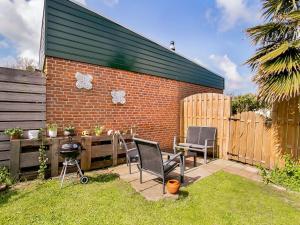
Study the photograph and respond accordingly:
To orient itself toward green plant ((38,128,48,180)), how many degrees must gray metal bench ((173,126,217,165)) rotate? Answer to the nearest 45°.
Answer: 0° — it already faces it

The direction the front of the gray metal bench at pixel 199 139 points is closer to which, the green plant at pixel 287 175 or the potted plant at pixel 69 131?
the potted plant

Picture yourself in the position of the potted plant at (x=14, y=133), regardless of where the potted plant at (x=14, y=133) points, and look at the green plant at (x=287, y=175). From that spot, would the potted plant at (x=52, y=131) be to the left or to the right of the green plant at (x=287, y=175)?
left

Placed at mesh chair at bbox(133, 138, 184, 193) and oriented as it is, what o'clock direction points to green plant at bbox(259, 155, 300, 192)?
The green plant is roughly at 1 o'clock from the mesh chair.

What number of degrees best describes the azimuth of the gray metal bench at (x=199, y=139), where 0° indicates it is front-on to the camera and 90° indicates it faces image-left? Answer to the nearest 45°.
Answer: approximately 45°

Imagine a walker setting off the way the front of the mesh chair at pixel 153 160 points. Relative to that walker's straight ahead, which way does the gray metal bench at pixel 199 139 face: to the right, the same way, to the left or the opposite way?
the opposite way

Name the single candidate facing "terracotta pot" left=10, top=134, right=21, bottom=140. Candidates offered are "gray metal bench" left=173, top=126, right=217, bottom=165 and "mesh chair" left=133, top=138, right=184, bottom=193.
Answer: the gray metal bench

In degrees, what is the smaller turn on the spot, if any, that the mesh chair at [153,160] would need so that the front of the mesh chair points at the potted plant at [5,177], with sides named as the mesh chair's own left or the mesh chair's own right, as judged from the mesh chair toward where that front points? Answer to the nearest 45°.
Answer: approximately 135° to the mesh chair's own left
